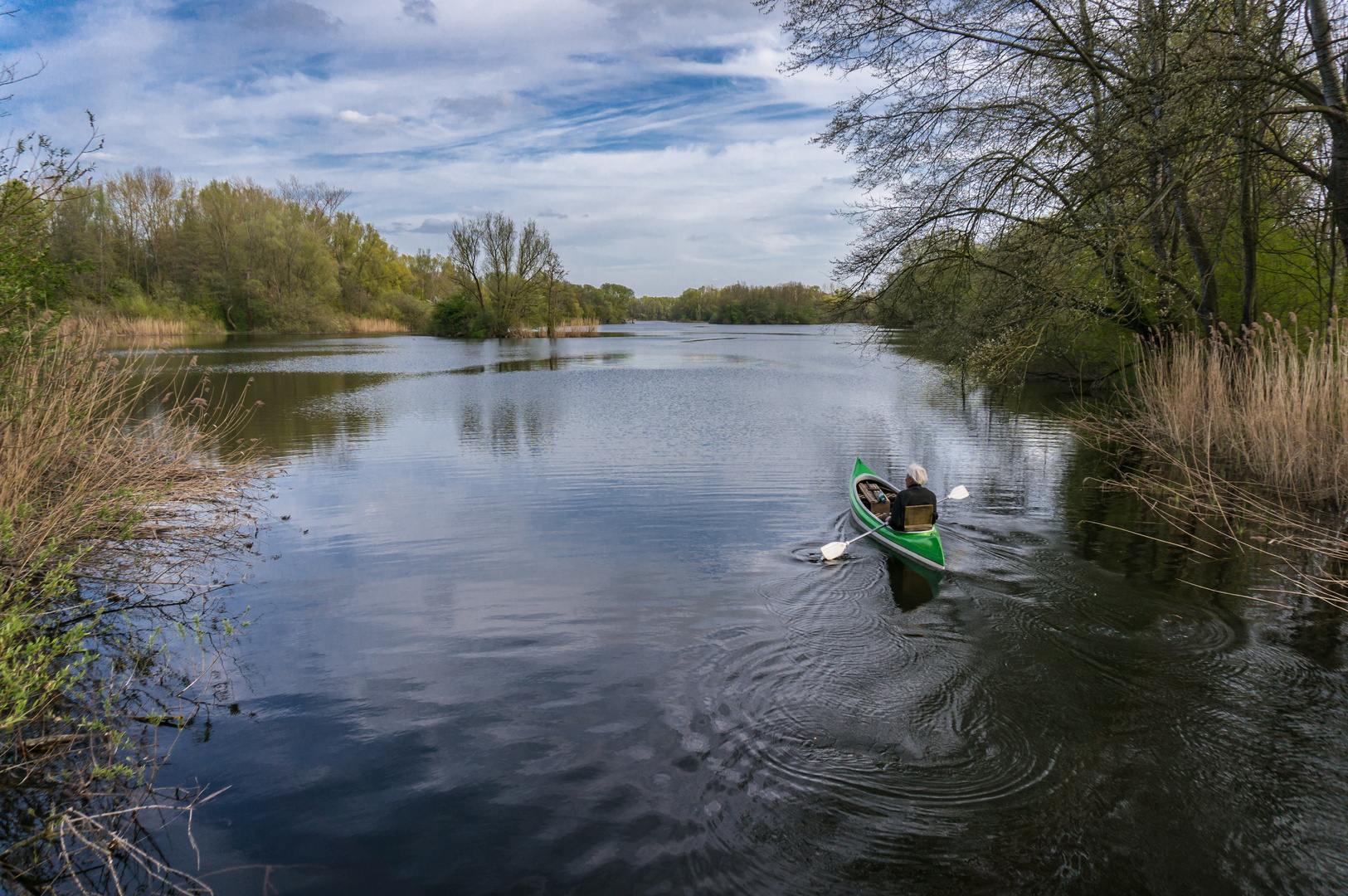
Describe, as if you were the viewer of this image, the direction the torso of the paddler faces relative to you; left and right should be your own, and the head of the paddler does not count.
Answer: facing away from the viewer and to the left of the viewer

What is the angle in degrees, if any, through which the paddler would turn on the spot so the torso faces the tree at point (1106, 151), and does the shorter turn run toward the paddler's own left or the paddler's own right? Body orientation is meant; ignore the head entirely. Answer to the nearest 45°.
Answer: approximately 90° to the paddler's own right
